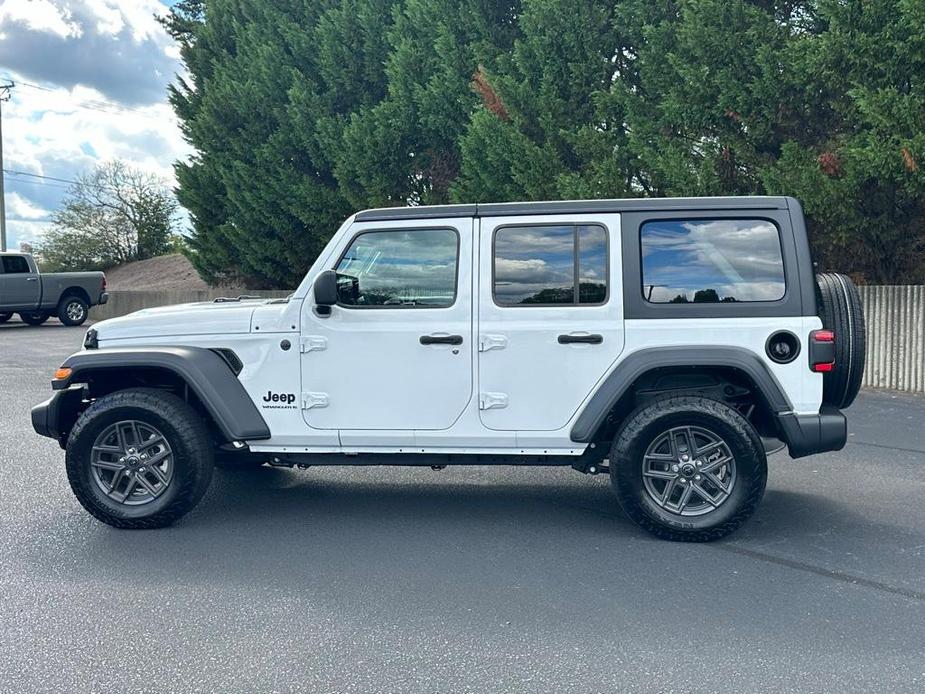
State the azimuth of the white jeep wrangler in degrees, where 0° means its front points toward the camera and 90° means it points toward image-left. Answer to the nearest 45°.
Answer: approximately 90°

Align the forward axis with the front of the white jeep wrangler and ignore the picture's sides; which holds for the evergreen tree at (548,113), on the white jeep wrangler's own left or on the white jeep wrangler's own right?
on the white jeep wrangler's own right

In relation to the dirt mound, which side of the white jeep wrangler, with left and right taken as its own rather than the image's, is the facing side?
right
